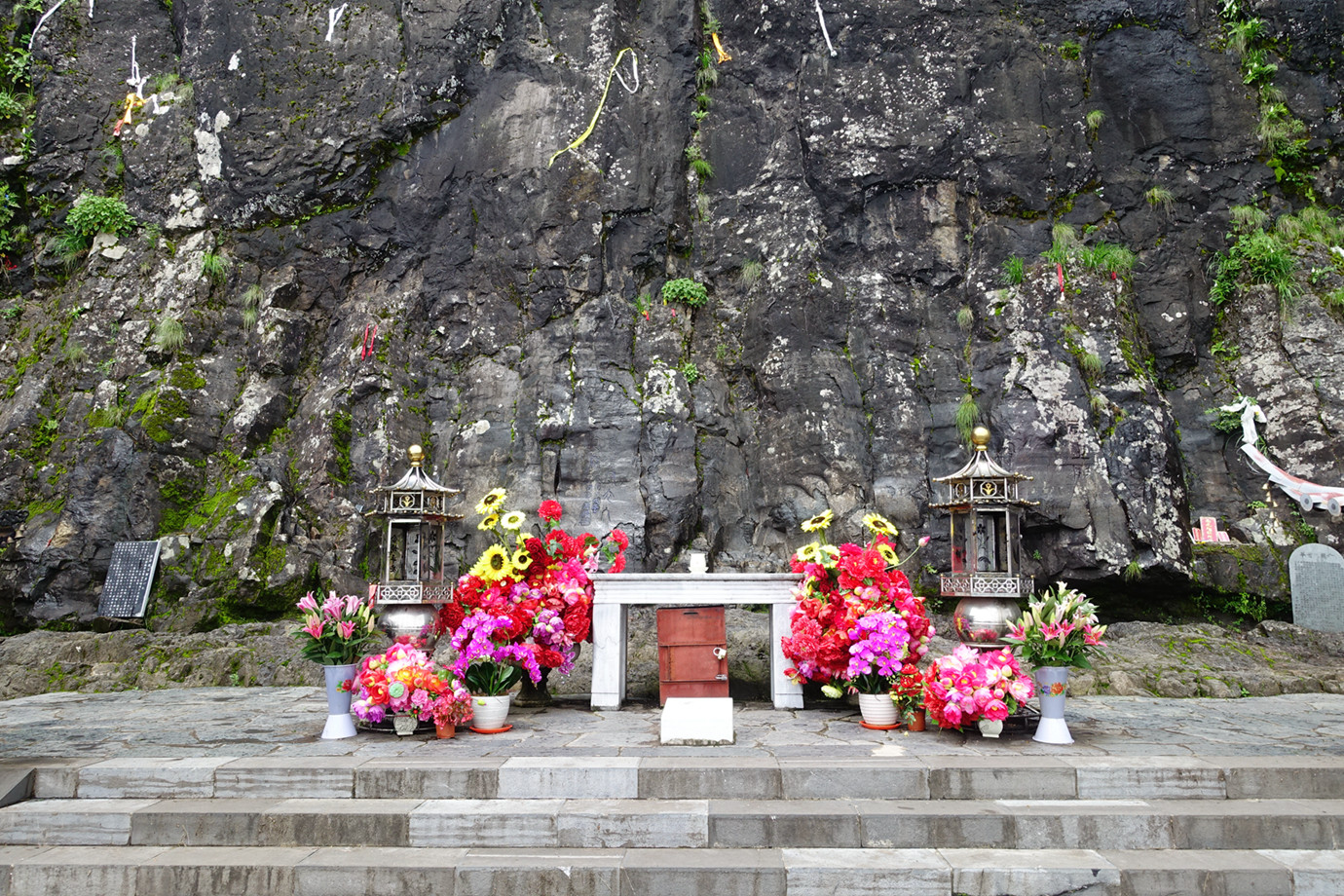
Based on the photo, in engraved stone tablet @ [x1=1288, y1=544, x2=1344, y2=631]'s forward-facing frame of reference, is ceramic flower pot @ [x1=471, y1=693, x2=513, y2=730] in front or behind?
in front

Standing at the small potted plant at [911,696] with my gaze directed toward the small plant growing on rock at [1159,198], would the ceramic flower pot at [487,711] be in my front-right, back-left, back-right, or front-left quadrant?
back-left

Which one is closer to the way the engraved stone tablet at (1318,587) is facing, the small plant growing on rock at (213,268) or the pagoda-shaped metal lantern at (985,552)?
the pagoda-shaped metal lantern

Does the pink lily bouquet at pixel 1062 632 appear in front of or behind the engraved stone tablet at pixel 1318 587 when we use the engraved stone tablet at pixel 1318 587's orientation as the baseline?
in front

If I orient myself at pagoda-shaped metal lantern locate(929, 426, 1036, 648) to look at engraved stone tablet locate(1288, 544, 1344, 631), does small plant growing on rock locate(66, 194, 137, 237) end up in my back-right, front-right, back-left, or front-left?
back-left

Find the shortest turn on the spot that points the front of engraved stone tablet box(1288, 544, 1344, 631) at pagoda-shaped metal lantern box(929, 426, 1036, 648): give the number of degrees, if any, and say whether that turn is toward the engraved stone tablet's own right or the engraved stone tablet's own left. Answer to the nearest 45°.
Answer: approximately 45° to the engraved stone tablet's own right

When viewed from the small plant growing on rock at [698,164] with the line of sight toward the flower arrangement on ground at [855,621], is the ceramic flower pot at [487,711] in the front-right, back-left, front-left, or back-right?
front-right

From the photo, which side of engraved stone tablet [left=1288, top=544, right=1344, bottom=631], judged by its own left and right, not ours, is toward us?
front
